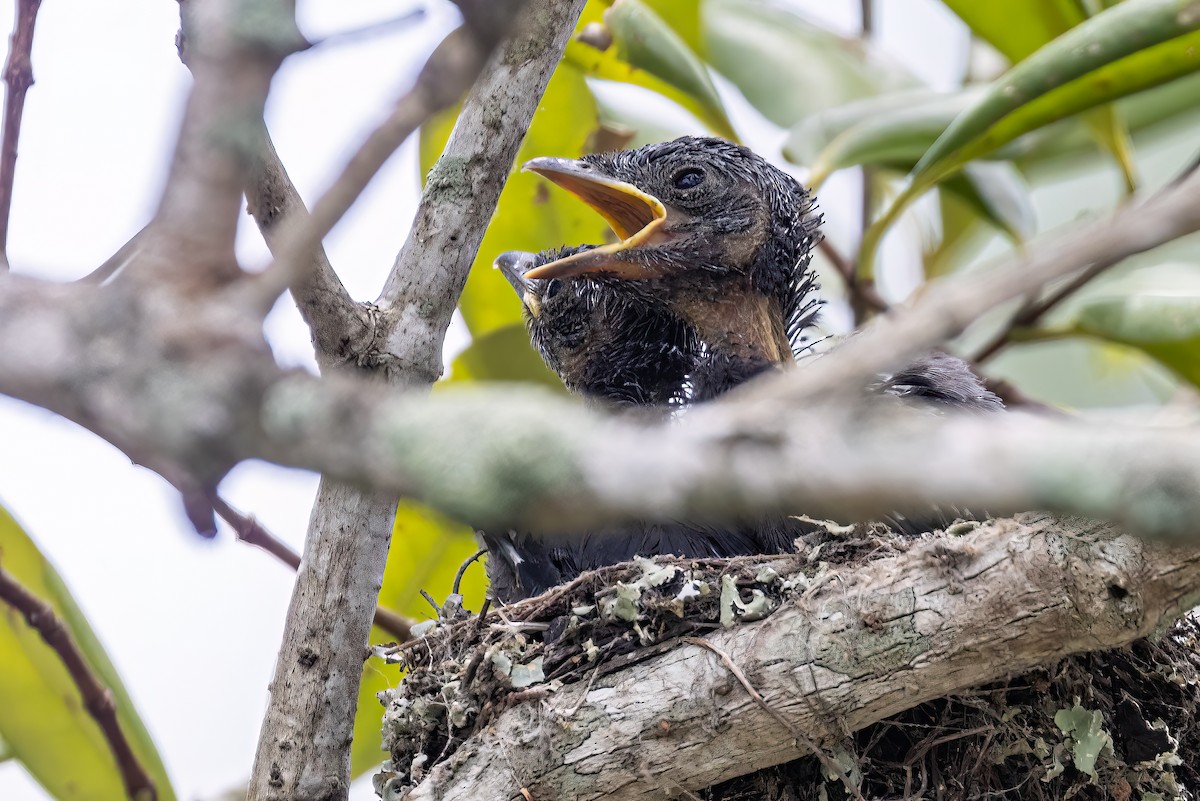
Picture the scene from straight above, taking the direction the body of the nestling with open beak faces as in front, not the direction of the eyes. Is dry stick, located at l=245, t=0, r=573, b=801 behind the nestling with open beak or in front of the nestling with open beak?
in front

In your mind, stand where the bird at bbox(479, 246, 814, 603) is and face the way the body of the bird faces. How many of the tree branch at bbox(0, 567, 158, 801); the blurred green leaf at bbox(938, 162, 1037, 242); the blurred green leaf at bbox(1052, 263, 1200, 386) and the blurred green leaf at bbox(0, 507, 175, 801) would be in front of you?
2

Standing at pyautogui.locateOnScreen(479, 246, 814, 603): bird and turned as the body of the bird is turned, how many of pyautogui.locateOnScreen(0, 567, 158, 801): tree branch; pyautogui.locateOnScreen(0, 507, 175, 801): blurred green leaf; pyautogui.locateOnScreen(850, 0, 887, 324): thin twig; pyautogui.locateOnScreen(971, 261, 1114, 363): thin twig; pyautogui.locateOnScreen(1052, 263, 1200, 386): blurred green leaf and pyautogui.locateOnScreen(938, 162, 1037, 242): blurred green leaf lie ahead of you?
2

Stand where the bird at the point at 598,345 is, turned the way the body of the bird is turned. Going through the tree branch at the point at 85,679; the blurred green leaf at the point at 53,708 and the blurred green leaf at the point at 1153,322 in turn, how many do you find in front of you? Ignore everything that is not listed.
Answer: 2

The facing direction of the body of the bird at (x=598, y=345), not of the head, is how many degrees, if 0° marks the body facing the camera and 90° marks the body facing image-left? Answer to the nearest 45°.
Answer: approximately 90°

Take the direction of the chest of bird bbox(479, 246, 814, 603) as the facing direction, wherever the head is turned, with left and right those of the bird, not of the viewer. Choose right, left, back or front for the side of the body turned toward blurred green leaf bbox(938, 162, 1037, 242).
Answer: back

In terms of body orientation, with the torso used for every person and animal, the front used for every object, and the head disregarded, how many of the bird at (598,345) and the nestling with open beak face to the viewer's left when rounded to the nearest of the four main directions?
2

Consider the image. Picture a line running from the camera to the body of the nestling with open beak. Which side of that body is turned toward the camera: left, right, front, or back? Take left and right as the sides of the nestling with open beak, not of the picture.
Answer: left
